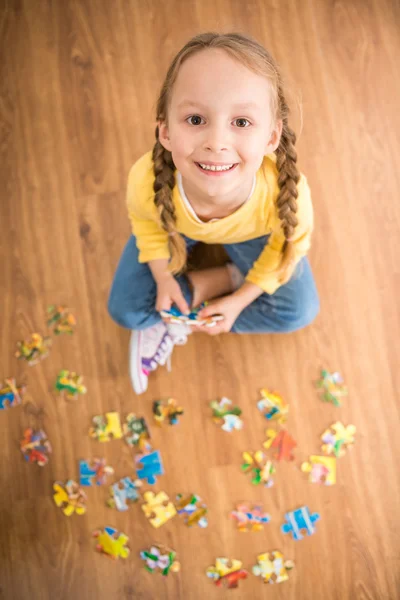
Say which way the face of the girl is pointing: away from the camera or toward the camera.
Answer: toward the camera

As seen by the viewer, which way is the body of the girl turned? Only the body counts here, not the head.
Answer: toward the camera
